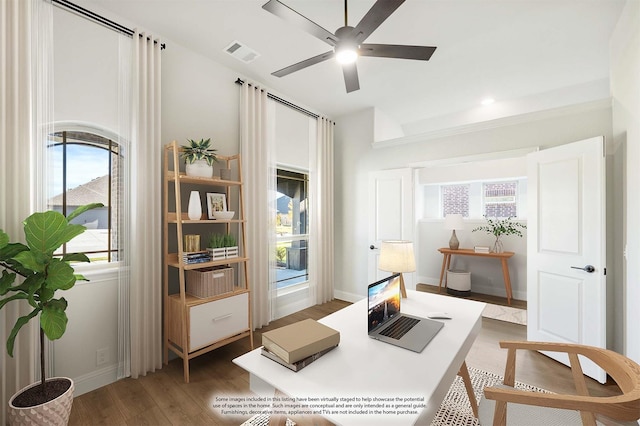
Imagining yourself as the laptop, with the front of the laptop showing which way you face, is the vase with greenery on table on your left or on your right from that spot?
on your left

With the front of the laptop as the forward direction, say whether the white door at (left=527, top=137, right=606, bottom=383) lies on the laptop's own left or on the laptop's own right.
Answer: on the laptop's own left

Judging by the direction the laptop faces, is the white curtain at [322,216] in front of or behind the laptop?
behind

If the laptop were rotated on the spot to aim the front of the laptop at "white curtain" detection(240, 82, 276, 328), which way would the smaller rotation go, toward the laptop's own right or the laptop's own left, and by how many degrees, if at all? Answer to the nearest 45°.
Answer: approximately 180°

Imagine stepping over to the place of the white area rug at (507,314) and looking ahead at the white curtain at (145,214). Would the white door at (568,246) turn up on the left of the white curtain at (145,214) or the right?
left

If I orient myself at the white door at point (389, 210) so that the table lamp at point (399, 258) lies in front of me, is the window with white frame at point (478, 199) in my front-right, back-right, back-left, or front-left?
back-left

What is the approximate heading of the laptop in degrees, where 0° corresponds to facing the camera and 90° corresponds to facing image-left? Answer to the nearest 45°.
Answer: approximately 315°

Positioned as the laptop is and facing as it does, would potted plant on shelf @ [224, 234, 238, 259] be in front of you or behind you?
behind

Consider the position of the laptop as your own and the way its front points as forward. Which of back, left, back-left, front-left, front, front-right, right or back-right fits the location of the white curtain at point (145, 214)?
back-right

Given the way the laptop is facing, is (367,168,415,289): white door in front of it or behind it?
behind

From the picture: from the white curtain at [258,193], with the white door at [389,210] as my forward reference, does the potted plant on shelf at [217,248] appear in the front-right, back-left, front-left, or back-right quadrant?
back-right
